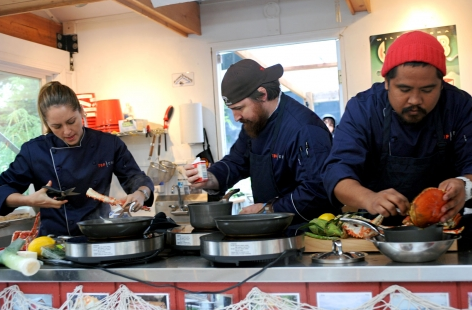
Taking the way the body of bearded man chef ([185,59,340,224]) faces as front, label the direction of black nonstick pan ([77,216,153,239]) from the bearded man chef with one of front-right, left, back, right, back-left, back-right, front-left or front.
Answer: front

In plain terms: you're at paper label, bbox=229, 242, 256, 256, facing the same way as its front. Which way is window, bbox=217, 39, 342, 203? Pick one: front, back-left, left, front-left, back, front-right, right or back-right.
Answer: back

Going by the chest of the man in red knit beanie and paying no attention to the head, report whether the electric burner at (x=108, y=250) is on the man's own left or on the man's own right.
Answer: on the man's own right

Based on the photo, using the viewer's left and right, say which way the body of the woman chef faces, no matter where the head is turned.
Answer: facing the viewer

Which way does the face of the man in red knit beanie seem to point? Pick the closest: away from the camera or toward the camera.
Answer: toward the camera

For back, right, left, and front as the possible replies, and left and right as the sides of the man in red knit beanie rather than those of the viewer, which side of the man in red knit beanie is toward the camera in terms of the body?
front

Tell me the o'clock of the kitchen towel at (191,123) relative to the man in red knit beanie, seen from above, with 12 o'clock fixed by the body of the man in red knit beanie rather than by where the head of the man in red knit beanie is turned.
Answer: The kitchen towel is roughly at 5 o'clock from the man in red knit beanie.

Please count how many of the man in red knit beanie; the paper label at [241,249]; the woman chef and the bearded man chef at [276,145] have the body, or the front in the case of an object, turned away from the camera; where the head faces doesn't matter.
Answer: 0

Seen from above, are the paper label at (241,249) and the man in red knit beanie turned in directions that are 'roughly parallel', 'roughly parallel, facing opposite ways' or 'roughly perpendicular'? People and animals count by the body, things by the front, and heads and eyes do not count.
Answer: roughly parallel
